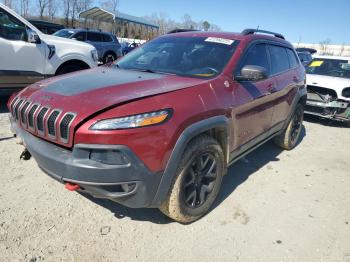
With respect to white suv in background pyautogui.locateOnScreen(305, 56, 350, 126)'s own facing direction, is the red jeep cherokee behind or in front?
in front

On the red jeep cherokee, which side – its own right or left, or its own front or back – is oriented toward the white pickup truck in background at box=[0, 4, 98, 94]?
right

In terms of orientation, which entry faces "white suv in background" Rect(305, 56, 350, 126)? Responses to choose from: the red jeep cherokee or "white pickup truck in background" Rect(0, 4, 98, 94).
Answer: "white pickup truck in background" Rect(0, 4, 98, 94)

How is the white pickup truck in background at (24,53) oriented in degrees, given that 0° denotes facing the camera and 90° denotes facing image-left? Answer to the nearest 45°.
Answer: approximately 270°

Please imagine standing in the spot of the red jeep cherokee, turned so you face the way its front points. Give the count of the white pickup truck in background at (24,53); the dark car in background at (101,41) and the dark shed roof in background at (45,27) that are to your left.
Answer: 0

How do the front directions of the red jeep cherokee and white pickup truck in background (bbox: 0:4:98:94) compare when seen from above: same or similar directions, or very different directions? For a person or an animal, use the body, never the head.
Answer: very different directions

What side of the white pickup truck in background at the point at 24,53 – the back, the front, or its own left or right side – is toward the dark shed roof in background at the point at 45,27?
left

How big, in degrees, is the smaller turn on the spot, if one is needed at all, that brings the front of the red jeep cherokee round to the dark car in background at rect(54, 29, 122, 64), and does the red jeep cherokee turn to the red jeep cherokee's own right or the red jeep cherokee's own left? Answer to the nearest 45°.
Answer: approximately 135° to the red jeep cherokee's own right

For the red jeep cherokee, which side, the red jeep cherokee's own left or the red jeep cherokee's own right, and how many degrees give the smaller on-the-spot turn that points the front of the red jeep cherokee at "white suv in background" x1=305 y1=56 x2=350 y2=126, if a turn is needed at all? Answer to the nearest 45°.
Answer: approximately 180°

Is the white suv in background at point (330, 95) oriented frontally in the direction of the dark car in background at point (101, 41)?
no

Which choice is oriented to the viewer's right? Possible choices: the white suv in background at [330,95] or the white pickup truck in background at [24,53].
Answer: the white pickup truck in background at [24,53]

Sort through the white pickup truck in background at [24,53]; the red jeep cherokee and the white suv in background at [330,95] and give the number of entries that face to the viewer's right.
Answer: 1

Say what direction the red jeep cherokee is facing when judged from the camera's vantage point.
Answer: facing the viewer and to the left of the viewer

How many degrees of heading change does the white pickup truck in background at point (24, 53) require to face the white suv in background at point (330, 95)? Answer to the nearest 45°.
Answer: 0° — it already faces it
